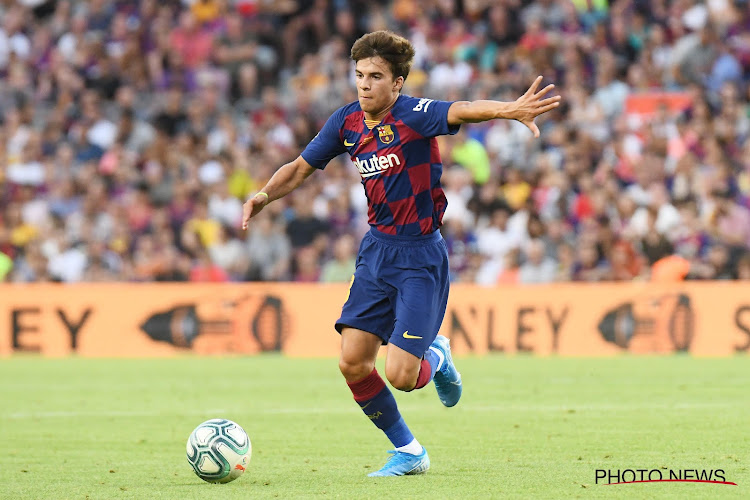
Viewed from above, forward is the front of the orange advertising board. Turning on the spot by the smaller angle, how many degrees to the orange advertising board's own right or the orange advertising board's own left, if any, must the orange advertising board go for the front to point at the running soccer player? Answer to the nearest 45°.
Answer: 0° — it already faces them

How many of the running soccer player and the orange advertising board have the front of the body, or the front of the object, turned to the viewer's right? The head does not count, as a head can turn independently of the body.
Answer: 0

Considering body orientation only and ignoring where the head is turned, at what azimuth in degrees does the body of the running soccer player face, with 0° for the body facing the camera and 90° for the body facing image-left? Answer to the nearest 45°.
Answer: approximately 45°

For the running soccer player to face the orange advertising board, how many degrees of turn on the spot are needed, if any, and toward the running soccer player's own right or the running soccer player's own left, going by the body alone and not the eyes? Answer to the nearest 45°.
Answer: approximately 135° to the running soccer player's own right

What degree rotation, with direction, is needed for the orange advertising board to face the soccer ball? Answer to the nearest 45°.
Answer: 0° — it already faces it

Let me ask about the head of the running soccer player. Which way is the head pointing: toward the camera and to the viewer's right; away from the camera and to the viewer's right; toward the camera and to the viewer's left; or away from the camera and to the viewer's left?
toward the camera and to the viewer's left

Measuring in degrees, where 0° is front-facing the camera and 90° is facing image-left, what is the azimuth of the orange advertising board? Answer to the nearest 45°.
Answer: approximately 0°
